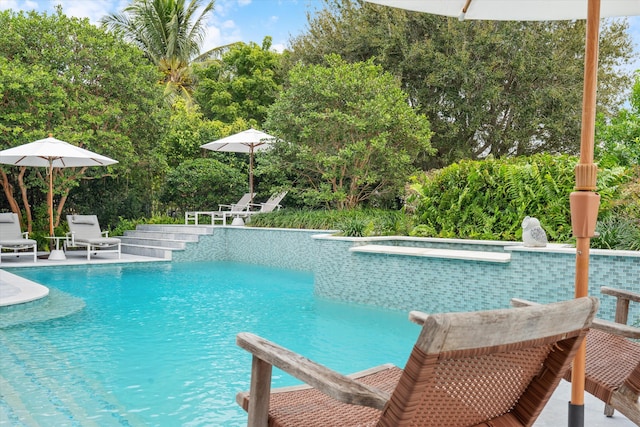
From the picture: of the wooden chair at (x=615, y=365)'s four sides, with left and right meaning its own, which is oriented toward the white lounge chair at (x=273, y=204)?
front

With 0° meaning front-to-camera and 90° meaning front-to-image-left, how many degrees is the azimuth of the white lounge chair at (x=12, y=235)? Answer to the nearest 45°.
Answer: approximately 315°

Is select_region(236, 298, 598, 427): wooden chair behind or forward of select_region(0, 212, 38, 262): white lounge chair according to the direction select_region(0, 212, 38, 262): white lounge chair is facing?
forward

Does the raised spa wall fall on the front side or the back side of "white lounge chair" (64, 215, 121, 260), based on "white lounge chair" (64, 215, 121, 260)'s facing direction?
on the front side

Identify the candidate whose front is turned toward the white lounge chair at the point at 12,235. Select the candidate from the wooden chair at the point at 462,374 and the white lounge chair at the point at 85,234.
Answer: the wooden chair

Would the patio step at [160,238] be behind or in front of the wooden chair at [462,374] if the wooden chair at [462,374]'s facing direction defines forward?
in front

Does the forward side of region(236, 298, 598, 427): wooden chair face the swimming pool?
yes

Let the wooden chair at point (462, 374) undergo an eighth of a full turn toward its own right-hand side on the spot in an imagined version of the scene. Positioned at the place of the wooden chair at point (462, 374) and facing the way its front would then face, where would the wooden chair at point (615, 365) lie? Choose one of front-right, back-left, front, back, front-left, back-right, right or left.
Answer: front-right

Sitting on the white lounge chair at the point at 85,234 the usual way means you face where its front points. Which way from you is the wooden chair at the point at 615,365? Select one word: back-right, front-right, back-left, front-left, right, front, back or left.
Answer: front-right

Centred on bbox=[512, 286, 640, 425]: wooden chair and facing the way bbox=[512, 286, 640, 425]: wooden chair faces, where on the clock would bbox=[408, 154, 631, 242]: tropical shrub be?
The tropical shrub is roughly at 1 o'clock from the wooden chair.

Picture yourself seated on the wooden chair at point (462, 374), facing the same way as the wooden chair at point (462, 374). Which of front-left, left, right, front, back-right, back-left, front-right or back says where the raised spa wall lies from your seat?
front-right

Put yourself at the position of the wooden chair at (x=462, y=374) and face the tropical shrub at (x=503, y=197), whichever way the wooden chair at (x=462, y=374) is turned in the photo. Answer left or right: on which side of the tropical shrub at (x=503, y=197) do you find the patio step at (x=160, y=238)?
left

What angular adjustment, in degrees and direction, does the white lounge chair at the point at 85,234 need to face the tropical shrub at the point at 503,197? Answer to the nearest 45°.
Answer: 0° — it already faces it

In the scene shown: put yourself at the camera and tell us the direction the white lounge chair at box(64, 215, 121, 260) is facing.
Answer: facing the viewer and to the right of the viewer

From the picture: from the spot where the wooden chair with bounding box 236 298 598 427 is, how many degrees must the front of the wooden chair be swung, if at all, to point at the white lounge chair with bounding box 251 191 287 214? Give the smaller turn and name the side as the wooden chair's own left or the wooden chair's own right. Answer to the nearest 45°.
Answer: approximately 45° to the wooden chair's own right

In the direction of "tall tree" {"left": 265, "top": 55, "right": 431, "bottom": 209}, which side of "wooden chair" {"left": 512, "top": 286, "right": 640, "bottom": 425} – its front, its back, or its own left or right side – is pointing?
front

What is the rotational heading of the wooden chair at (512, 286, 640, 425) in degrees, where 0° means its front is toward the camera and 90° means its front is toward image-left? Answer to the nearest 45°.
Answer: approximately 135°
